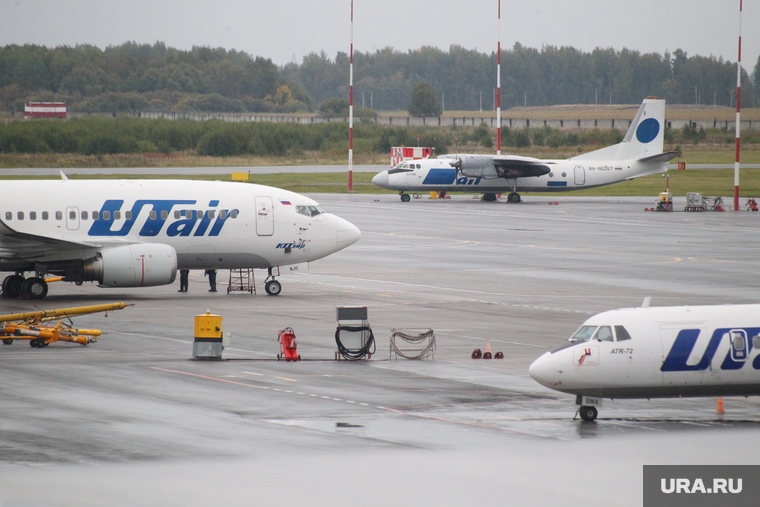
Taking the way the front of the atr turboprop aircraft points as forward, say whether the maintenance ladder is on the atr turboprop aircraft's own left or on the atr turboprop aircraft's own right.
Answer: on the atr turboprop aircraft's own right

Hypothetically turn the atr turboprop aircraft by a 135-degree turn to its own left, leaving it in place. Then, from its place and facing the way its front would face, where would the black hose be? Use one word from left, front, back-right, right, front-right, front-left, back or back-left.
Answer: back

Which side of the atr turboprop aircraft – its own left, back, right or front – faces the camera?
left

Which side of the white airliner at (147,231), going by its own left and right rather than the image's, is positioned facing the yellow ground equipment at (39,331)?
right

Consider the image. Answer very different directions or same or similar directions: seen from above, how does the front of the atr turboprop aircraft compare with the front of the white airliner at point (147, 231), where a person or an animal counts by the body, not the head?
very different directions

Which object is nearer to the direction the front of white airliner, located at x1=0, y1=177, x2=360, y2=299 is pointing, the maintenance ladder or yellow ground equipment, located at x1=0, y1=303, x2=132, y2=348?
the maintenance ladder

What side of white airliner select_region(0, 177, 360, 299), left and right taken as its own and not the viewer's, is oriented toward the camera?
right

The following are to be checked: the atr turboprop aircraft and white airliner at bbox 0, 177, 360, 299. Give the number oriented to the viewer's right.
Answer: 1

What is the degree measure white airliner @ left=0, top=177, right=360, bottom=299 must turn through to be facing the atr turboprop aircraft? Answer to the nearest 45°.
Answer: approximately 45° to its right

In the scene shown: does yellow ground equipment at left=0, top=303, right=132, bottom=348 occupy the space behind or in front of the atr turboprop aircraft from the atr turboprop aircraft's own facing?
in front

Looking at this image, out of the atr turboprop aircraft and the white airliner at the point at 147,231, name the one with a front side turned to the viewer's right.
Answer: the white airliner

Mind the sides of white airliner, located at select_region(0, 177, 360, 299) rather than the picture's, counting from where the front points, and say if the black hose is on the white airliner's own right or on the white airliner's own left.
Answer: on the white airliner's own right
